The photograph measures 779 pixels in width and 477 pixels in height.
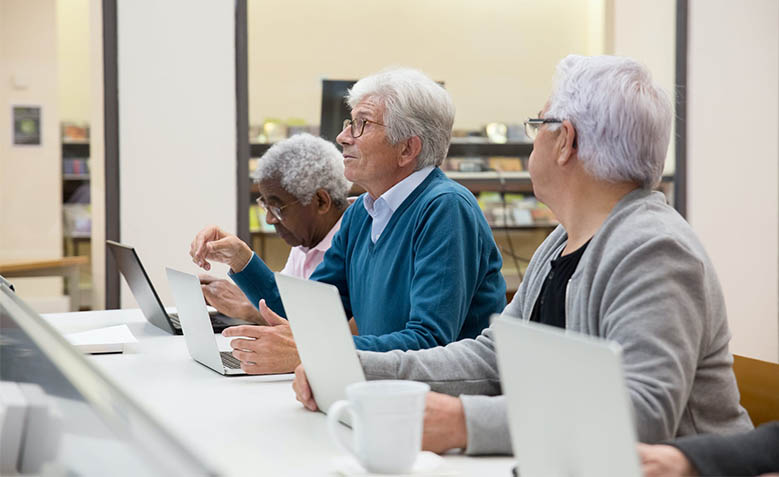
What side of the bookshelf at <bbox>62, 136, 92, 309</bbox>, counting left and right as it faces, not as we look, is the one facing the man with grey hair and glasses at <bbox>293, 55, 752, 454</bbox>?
front

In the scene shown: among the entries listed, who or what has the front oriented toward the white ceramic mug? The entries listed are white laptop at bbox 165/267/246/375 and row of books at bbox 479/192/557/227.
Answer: the row of books

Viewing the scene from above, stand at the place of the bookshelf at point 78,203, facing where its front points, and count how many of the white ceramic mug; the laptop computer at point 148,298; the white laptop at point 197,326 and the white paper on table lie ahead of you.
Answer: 4

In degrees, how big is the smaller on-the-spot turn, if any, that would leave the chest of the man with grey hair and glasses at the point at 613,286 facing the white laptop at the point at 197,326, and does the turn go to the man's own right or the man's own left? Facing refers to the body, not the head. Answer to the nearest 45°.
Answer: approximately 45° to the man's own right

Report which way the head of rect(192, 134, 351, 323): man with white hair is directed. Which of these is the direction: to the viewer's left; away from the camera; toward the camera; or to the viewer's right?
to the viewer's left

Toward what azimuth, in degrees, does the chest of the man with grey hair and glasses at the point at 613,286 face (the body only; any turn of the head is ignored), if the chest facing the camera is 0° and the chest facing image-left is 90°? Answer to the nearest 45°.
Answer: approximately 90°

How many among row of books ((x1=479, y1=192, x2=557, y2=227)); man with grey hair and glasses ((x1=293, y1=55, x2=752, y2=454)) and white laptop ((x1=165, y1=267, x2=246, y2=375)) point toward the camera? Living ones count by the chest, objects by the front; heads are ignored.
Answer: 1

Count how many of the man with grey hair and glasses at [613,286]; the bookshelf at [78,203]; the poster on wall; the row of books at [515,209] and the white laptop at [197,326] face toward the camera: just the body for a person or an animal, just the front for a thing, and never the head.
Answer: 3

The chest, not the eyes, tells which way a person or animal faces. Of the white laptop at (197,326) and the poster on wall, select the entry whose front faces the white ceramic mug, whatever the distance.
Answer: the poster on wall

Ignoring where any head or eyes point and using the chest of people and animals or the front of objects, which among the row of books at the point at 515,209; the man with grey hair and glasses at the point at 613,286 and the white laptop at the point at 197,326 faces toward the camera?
the row of books

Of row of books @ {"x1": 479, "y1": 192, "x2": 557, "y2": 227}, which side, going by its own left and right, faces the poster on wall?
right

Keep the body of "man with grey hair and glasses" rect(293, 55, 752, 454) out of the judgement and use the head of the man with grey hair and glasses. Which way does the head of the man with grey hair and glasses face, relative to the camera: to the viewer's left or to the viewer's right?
to the viewer's left

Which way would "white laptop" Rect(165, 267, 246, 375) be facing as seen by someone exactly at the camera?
facing away from the viewer and to the right of the viewer
